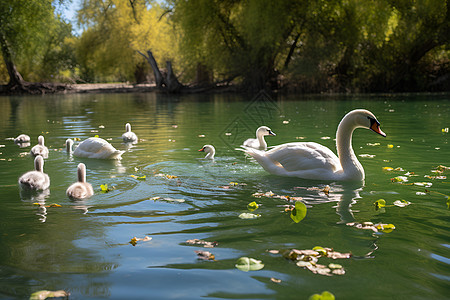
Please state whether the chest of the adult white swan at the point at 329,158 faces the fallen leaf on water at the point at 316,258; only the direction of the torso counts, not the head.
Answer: no

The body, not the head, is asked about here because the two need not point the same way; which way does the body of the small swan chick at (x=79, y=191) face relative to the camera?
away from the camera

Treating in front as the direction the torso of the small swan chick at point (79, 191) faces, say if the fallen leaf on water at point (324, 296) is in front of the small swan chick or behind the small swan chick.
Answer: behind

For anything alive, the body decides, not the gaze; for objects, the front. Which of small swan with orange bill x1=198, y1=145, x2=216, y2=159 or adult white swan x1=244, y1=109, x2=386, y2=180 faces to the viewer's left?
the small swan with orange bill

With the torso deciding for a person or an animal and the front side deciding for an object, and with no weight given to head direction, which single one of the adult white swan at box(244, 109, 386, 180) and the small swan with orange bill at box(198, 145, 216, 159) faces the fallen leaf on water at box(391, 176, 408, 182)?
the adult white swan

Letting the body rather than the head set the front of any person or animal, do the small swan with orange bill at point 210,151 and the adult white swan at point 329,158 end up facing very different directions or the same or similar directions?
very different directions

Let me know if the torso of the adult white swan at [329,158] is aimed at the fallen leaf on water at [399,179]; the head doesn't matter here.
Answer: yes

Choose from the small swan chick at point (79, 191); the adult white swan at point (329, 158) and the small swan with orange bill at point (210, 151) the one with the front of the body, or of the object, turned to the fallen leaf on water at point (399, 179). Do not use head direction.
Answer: the adult white swan

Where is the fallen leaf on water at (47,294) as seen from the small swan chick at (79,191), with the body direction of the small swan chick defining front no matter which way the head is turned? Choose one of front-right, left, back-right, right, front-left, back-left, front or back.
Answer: back

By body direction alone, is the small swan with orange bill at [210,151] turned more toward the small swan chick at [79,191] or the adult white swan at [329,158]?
the small swan chick

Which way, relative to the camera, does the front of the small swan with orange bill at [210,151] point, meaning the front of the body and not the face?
to the viewer's left

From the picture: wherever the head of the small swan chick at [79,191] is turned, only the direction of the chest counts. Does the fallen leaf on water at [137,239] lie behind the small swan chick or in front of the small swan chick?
behind

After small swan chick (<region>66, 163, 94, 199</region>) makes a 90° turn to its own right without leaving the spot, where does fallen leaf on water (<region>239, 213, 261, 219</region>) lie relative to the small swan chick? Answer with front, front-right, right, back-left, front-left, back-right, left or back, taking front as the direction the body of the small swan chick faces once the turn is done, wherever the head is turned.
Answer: front-right

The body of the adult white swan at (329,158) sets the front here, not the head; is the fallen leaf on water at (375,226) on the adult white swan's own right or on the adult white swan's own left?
on the adult white swan's own right

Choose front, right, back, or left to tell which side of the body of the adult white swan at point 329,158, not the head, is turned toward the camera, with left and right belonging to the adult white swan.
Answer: right

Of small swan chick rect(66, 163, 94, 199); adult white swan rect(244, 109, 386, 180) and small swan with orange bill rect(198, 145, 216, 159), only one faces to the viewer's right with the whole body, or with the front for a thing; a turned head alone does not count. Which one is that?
the adult white swan

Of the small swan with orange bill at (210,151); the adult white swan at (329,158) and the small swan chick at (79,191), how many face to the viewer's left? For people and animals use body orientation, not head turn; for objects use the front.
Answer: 1

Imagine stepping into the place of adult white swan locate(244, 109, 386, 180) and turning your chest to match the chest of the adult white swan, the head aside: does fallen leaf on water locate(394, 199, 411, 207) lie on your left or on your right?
on your right

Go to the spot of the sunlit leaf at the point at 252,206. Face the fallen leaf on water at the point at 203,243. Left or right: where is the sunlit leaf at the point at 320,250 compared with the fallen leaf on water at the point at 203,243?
left

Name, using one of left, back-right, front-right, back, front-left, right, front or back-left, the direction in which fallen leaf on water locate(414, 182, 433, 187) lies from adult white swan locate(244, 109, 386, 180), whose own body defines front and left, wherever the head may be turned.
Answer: front

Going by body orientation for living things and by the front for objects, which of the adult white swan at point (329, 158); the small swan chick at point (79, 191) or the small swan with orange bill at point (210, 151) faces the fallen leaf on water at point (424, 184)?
the adult white swan

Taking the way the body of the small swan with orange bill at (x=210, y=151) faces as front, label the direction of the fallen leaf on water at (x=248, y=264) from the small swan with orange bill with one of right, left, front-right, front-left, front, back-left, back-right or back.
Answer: left
